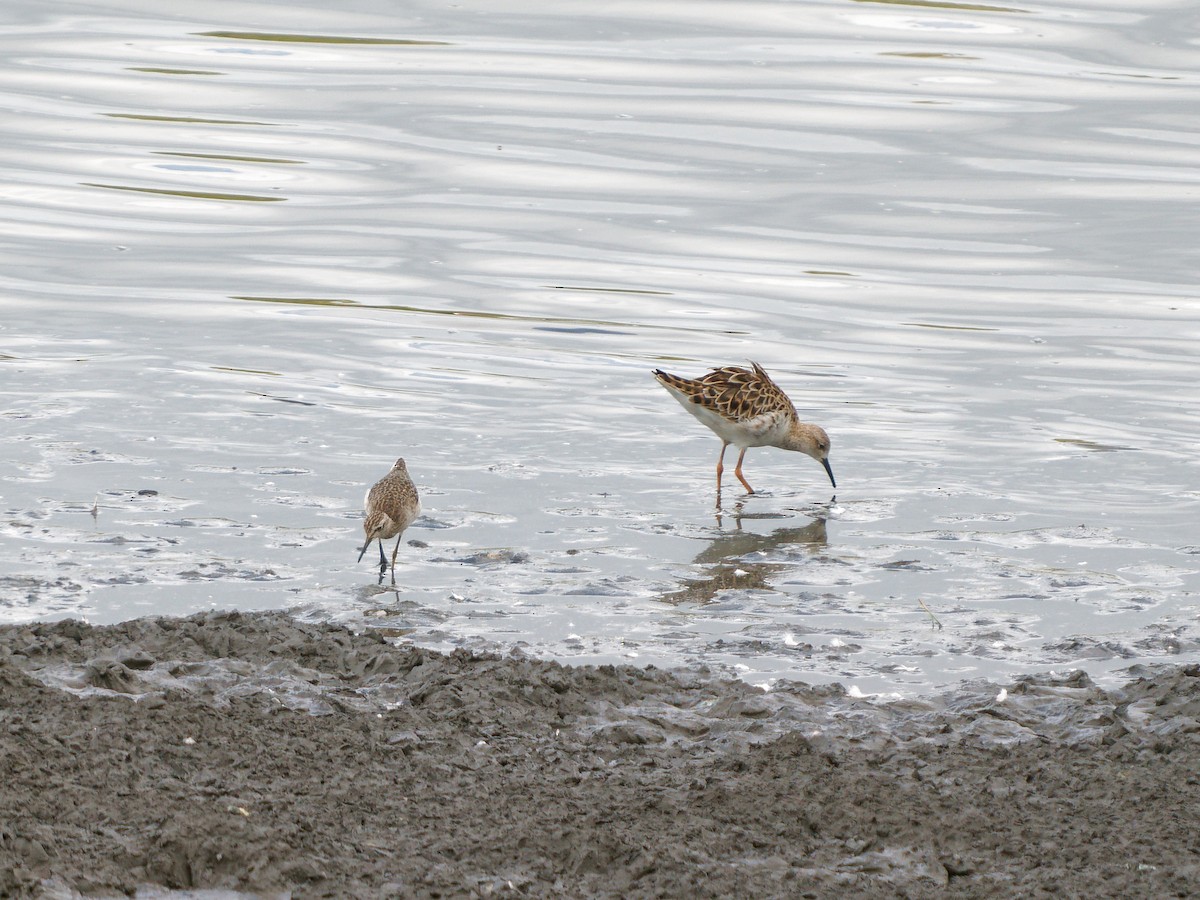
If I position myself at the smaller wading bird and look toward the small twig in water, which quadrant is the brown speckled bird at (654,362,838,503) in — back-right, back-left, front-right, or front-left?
front-left

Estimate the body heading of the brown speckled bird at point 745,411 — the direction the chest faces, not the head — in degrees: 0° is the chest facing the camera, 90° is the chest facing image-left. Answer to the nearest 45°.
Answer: approximately 270°

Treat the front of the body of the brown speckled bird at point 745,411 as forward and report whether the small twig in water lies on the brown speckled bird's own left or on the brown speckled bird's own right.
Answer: on the brown speckled bird's own right

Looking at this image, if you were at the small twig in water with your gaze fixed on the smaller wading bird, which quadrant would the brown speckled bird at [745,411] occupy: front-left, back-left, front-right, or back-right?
front-right

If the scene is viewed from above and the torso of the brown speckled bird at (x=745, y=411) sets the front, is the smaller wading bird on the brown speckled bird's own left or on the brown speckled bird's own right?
on the brown speckled bird's own right

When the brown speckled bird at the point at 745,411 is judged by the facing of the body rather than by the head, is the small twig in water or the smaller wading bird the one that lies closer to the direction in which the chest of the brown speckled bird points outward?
the small twig in water

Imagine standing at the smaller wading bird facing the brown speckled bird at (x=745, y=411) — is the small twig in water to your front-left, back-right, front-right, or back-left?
front-right
